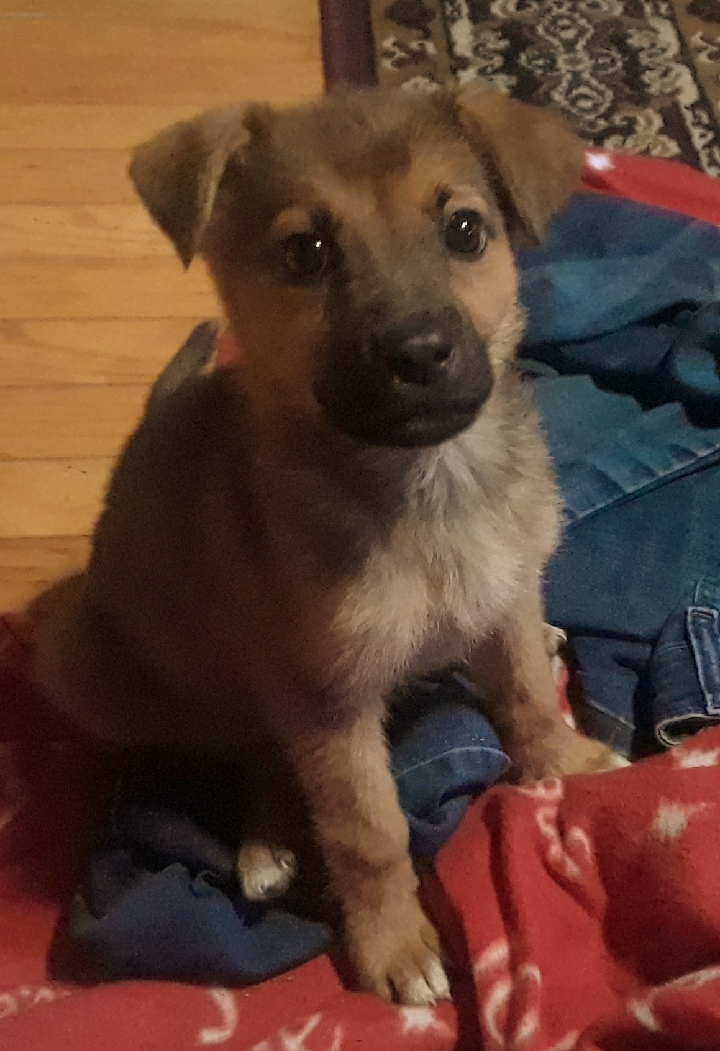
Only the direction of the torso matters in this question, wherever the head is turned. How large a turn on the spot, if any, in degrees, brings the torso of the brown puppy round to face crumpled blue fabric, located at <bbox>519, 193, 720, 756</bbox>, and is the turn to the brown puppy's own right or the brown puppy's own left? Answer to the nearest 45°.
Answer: approximately 90° to the brown puppy's own left

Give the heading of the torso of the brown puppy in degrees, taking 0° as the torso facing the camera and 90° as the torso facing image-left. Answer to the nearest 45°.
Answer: approximately 315°

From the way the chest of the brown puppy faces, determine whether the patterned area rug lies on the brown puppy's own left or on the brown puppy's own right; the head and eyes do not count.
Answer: on the brown puppy's own left
